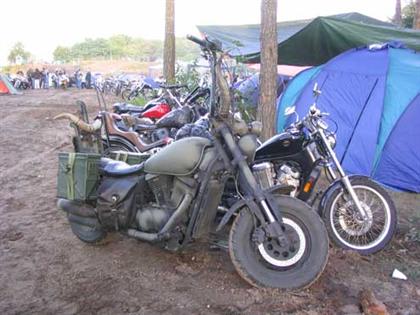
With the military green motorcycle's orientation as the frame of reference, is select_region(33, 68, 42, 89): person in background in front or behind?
behind

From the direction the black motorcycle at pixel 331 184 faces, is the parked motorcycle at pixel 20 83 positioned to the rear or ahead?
to the rear

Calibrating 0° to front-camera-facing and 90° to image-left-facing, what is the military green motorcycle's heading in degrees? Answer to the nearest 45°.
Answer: approximately 315°

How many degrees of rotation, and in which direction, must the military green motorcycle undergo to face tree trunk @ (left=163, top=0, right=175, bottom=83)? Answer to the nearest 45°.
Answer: approximately 135° to its left

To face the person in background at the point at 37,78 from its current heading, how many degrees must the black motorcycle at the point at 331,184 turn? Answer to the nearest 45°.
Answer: approximately 180°

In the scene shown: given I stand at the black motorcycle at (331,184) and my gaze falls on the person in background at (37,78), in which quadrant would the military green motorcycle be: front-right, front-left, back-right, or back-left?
back-left

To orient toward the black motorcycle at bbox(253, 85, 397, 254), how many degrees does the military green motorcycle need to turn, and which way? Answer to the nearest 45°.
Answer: approximately 90° to its left
